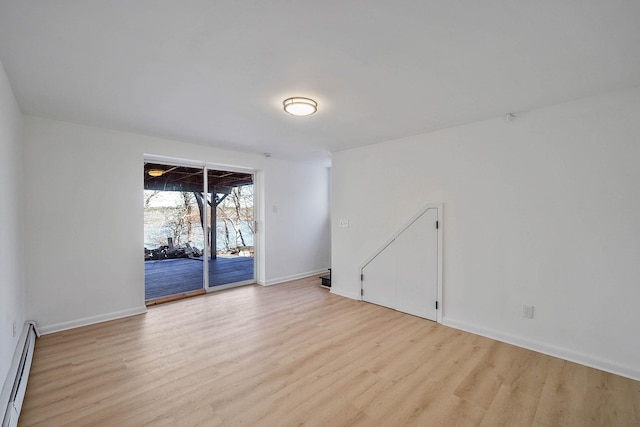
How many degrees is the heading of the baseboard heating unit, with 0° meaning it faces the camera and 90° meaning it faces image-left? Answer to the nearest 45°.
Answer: approximately 270°

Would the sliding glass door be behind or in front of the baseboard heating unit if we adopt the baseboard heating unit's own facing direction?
in front
